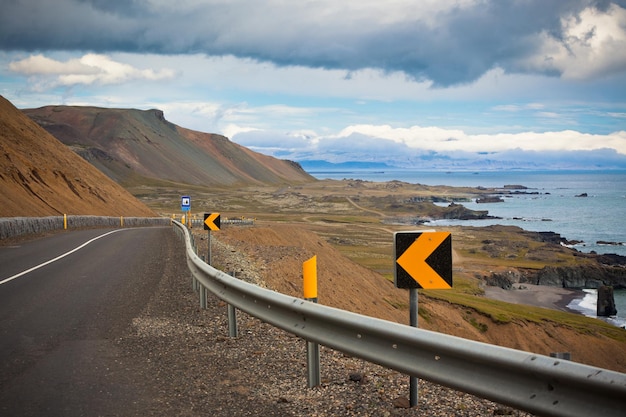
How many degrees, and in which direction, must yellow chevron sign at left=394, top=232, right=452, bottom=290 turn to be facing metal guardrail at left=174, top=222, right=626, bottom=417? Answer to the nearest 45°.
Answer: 0° — it already faces it

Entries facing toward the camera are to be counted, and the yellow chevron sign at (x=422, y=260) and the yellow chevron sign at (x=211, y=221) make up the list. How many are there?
2

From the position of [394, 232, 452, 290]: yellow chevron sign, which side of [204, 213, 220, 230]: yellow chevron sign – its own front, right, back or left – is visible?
front

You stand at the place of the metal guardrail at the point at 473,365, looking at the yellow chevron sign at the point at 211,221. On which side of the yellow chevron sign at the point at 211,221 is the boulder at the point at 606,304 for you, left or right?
right

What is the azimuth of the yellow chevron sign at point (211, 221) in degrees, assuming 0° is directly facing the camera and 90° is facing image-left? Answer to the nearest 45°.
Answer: approximately 0°

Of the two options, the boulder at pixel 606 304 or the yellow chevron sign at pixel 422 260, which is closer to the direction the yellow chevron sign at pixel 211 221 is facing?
the yellow chevron sign

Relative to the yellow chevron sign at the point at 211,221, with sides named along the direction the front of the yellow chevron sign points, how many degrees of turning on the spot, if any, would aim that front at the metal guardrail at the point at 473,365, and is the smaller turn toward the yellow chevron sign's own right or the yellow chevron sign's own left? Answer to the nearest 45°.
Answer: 0° — it already faces it

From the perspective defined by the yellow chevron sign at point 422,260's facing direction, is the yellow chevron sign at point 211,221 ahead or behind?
behind

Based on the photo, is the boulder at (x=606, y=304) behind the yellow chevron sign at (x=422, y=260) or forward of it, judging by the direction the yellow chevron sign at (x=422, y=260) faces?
behind

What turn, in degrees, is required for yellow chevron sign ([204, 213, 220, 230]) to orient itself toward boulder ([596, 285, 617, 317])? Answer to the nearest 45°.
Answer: approximately 135° to its left

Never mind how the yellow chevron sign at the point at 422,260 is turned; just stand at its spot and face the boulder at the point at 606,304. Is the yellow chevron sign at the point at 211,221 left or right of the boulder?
left
